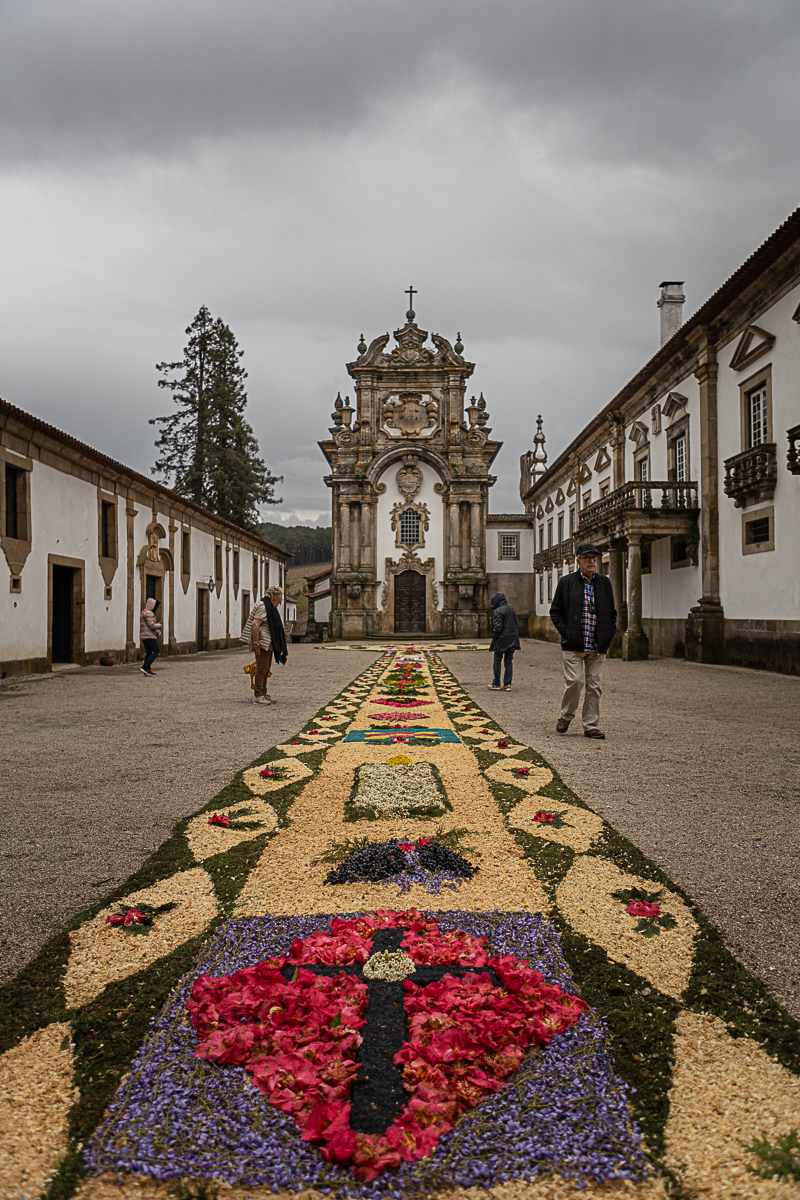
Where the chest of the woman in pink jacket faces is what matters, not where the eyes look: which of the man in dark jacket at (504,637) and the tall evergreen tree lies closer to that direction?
the man in dark jacket
